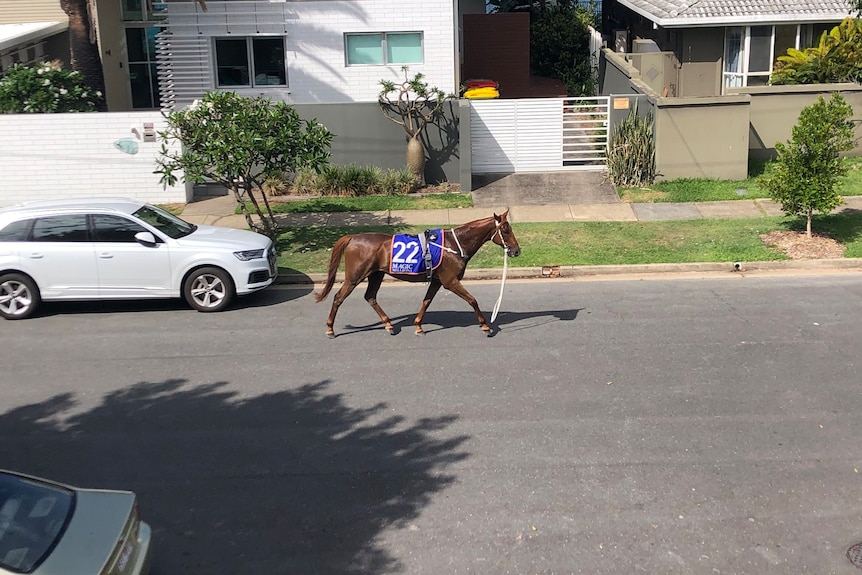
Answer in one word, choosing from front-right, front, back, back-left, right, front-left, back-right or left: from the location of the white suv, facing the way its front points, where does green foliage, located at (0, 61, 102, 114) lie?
left

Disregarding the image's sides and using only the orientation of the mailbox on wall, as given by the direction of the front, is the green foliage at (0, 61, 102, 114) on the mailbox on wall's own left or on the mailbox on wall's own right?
on the mailbox on wall's own right

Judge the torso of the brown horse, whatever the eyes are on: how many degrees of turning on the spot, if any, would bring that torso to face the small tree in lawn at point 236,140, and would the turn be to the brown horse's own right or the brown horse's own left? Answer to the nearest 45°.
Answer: approximately 135° to the brown horse's own left

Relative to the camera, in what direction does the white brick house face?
facing the viewer

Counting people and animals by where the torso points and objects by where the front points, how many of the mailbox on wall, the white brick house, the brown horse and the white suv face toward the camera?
2

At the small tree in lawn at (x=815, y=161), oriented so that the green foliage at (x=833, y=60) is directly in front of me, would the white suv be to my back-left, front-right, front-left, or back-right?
back-left

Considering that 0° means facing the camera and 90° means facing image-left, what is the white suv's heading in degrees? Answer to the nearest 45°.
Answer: approximately 270°

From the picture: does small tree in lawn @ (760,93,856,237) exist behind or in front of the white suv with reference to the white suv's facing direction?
in front

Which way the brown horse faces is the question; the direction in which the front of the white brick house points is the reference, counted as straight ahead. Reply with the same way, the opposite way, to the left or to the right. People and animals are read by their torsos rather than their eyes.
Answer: to the left

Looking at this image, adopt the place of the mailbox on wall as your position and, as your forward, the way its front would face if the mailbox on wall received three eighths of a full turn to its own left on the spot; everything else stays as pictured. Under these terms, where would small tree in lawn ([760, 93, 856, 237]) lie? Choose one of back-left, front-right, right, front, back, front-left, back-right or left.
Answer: right

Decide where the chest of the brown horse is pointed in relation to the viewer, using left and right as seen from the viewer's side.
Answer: facing to the right of the viewer

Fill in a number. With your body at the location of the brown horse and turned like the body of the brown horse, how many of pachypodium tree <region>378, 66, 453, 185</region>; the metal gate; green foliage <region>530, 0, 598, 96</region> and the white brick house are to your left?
4

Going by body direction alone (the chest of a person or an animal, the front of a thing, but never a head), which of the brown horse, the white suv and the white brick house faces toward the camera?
the white brick house

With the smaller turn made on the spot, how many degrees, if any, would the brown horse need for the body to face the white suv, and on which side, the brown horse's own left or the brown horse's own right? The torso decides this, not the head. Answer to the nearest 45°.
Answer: approximately 180°

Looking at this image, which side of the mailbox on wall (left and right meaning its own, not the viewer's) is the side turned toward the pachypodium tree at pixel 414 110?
left

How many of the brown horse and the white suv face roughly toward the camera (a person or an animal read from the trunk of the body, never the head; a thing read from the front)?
0

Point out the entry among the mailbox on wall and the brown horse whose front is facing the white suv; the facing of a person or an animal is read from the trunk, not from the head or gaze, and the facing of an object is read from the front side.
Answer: the mailbox on wall
